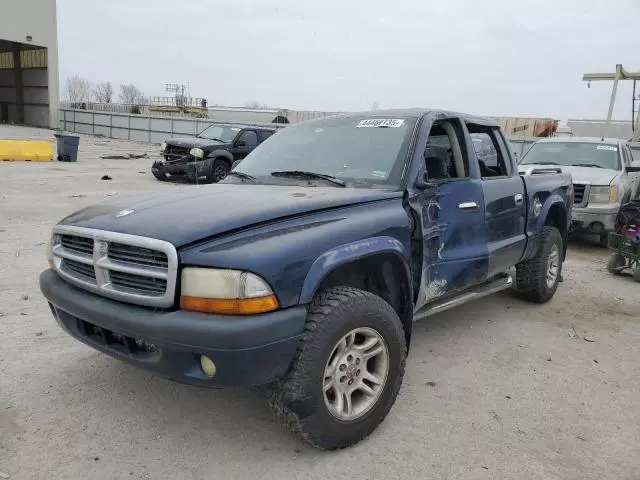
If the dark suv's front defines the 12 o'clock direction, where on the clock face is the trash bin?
The trash bin is roughly at 3 o'clock from the dark suv.

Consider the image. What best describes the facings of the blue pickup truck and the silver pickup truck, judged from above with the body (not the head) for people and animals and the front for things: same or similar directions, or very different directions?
same or similar directions

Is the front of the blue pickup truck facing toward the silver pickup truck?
no

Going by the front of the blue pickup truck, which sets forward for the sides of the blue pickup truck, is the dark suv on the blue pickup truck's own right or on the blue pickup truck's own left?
on the blue pickup truck's own right

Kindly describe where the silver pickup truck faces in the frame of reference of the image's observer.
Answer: facing the viewer

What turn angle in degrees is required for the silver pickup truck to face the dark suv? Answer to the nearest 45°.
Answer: approximately 90° to its right

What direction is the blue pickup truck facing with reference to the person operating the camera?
facing the viewer and to the left of the viewer

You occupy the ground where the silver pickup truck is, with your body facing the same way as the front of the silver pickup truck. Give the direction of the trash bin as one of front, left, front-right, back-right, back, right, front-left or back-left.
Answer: right

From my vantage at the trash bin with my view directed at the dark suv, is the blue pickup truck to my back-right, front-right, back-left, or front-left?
front-right

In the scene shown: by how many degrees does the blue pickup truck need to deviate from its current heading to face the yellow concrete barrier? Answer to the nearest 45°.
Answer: approximately 90° to its right

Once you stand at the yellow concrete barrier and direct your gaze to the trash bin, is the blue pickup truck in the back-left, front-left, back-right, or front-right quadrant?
front-right

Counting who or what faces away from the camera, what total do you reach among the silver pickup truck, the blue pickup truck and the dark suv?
0

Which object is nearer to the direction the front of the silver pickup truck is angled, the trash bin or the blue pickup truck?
the blue pickup truck

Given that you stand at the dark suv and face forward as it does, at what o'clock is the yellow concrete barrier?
The yellow concrete barrier is roughly at 3 o'clock from the dark suv.

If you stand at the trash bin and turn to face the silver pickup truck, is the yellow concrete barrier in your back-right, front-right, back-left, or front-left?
back-right

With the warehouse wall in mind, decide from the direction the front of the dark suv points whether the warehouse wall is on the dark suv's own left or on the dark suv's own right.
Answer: on the dark suv's own right

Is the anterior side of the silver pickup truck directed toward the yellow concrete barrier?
no

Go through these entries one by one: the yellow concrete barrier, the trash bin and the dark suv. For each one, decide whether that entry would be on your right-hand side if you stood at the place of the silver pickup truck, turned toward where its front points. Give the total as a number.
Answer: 3
